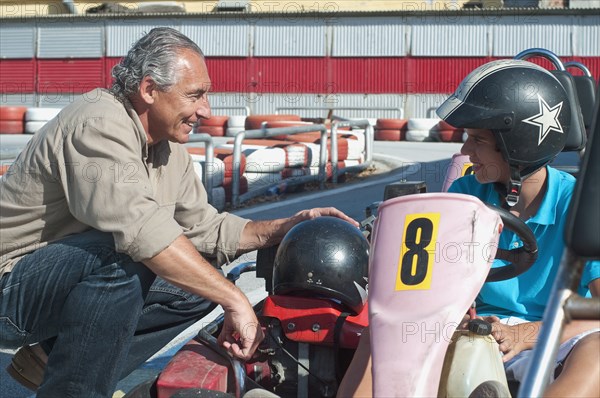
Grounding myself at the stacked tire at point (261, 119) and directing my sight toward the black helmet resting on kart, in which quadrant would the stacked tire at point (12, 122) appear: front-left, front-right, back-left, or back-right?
back-right

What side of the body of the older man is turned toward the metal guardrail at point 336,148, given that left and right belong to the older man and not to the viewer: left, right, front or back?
left

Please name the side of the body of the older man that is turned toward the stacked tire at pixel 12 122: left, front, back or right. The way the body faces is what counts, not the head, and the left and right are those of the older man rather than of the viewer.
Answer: left

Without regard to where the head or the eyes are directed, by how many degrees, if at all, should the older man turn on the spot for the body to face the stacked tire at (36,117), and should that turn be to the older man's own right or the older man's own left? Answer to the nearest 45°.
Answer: approximately 90° to the older man's own left

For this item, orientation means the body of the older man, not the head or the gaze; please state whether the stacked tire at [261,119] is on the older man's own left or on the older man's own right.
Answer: on the older man's own left

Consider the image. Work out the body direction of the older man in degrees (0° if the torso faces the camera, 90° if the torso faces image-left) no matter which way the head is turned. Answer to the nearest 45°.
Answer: approximately 270°

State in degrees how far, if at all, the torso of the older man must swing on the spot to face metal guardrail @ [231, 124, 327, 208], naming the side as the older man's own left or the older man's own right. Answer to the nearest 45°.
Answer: approximately 90° to the older man's own left

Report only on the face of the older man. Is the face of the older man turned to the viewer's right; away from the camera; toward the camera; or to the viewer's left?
to the viewer's right

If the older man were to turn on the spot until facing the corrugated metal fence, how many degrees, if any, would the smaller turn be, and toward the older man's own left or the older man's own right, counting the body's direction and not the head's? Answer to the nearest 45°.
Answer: approximately 90° to the older man's own left
